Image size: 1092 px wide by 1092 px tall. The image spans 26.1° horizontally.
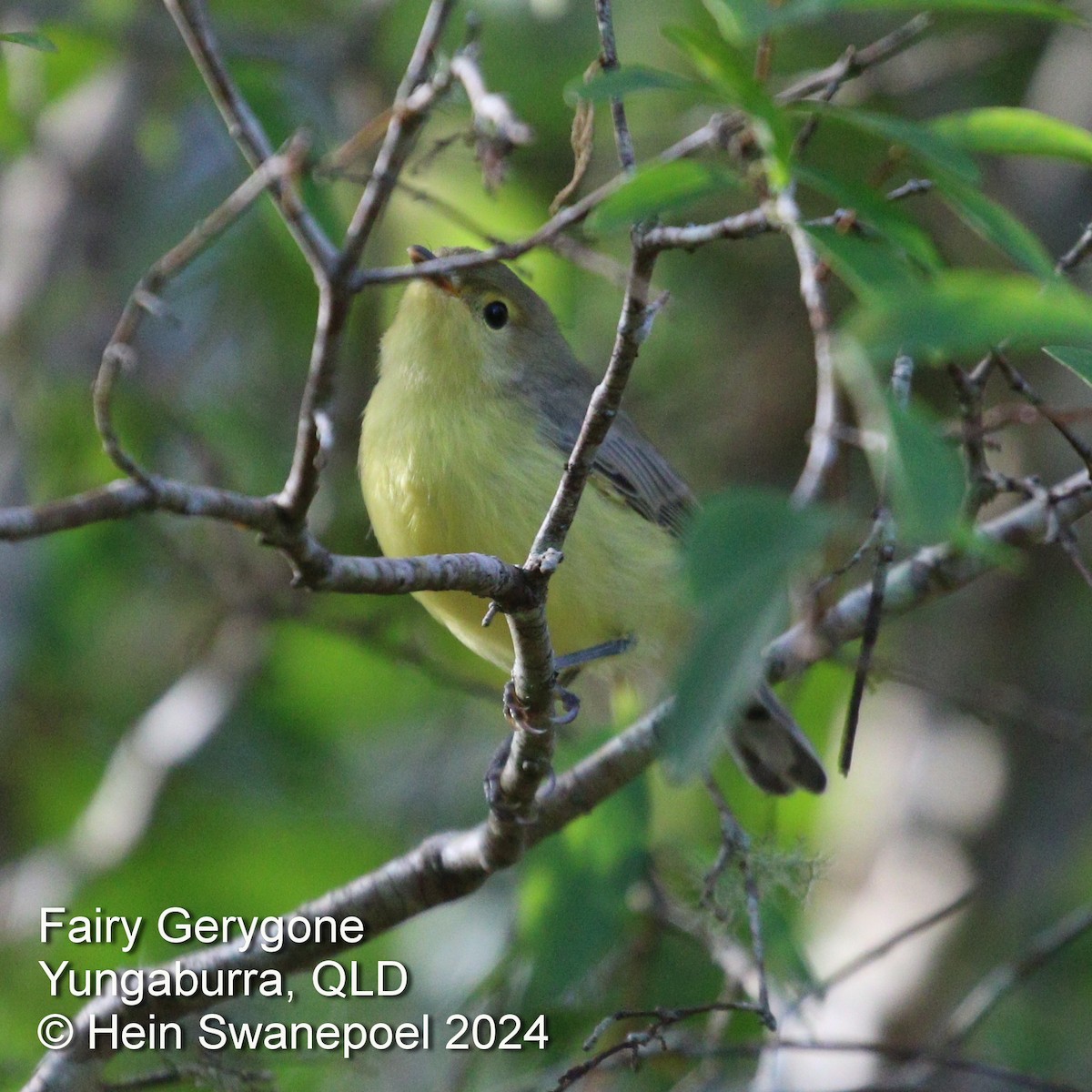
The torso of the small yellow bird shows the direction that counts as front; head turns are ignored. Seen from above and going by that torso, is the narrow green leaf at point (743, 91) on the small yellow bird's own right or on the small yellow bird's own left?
on the small yellow bird's own left

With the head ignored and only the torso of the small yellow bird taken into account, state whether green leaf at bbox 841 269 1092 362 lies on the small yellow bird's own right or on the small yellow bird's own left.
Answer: on the small yellow bird's own left

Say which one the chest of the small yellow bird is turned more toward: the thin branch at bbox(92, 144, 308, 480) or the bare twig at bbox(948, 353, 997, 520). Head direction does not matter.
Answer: the thin branch

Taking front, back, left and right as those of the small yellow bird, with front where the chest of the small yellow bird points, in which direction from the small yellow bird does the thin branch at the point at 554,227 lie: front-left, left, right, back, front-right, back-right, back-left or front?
front-left

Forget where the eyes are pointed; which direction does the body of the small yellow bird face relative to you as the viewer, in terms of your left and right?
facing the viewer and to the left of the viewer

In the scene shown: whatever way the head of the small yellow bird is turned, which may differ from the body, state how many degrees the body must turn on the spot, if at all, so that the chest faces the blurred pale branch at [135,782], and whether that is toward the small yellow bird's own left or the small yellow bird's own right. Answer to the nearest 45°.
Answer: approximately 90° to the small yellow bird's own right

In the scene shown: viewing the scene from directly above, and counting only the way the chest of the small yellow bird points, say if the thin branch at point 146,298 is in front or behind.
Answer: in front
